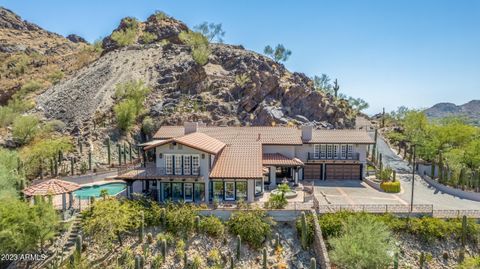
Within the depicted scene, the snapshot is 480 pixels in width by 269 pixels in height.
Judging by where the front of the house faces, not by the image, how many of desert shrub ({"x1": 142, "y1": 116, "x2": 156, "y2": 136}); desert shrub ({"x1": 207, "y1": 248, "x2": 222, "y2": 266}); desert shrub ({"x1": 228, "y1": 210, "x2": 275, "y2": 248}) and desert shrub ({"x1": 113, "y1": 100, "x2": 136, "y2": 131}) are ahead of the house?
2

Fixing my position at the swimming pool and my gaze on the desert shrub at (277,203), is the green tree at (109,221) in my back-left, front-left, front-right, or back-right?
front-right

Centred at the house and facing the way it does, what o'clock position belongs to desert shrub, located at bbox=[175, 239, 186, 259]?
The desert shrub is roughly at 1 o'clock from the house.

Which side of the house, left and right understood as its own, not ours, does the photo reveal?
front

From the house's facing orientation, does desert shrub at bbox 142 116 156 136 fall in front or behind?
behind

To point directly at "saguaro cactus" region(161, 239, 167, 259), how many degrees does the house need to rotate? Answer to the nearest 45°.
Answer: approximately 45° to its right

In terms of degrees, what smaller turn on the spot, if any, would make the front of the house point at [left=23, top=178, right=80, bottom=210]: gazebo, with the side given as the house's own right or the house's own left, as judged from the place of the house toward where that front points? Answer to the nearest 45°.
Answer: approximately 45° to the house's own right

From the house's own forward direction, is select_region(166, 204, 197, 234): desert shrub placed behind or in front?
in front

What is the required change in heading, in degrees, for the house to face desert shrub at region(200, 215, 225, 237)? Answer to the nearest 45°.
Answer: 0° — it already faces it

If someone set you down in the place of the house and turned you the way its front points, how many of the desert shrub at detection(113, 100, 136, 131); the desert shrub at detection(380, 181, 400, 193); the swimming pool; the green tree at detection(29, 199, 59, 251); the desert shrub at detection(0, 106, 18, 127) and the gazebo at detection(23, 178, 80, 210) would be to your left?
1

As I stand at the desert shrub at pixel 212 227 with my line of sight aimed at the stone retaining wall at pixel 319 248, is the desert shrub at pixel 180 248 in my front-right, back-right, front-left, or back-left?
back-right

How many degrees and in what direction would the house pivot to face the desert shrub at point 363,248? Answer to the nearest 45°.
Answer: approximately 45° to its left

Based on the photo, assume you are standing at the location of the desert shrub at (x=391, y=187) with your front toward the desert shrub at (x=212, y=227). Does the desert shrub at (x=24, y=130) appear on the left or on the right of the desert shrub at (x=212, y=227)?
right

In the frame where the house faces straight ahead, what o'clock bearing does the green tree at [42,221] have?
The green tree is roughly at 2 o'clock from the house.

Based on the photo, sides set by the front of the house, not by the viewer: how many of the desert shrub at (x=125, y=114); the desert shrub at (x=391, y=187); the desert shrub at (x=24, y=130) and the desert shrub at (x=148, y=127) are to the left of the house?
1

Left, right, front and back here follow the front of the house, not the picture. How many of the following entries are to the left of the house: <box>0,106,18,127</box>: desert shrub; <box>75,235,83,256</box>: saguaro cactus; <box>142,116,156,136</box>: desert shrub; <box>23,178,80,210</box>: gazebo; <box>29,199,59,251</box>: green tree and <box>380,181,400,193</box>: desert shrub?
1

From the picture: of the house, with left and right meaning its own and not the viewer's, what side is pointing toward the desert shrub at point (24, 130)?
right

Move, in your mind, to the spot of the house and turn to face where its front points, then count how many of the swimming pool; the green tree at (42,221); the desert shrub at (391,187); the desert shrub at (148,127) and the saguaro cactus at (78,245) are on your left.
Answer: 1
